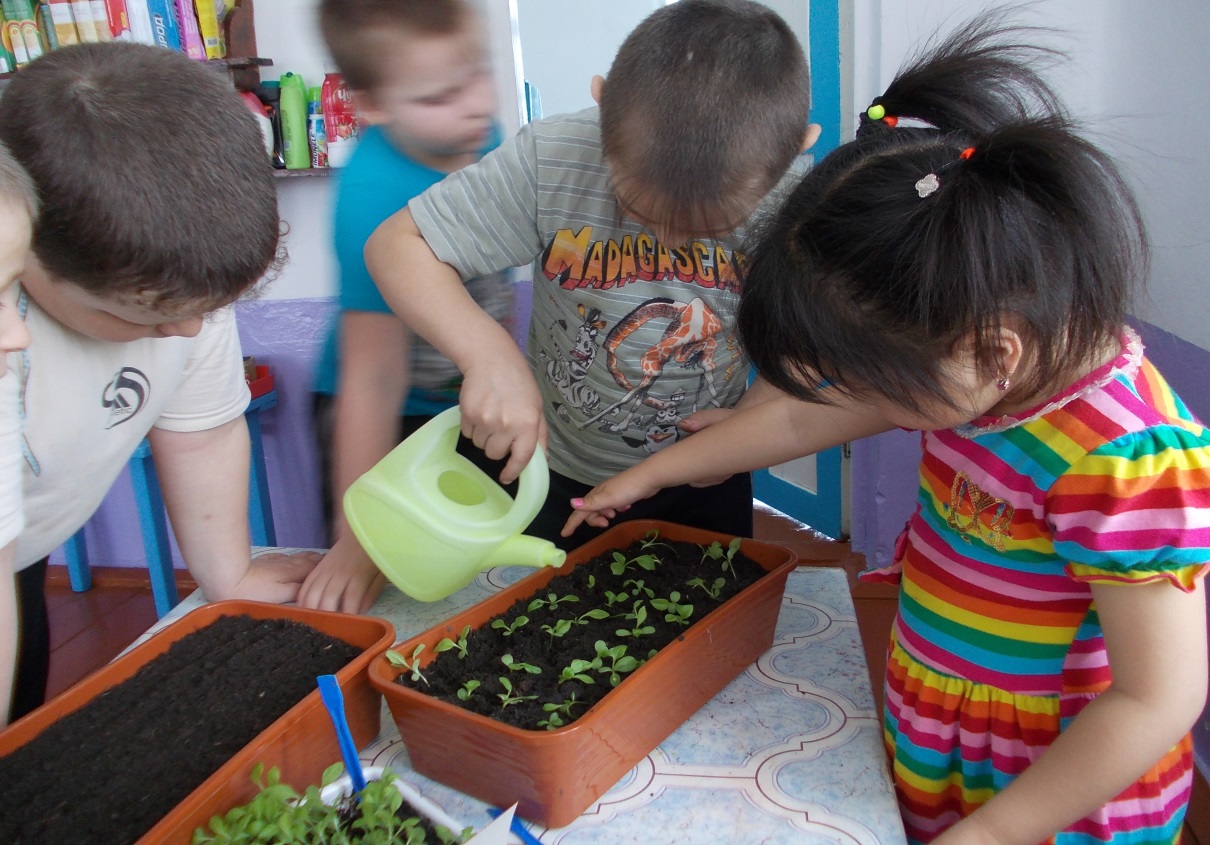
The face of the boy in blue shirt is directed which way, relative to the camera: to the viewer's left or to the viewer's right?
to the viewer's right

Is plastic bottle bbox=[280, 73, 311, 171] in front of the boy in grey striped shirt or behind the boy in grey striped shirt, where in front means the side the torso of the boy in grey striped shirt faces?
behind

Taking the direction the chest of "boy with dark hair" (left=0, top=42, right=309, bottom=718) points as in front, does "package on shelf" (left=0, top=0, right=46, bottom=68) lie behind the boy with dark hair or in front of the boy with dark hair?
behind

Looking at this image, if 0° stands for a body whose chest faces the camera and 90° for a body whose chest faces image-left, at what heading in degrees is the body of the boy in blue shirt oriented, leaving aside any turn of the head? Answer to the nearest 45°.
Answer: approximately 315°
